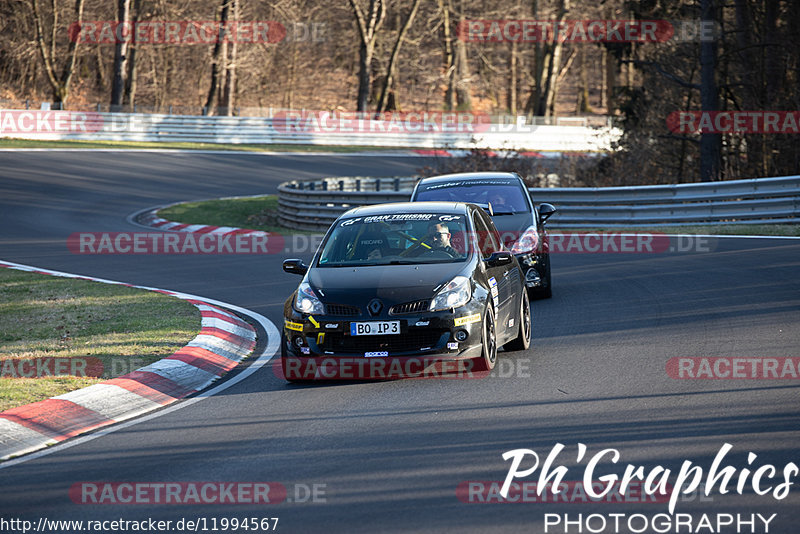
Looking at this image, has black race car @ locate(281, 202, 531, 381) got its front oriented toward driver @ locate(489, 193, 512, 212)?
no

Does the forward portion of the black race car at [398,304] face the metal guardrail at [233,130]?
no

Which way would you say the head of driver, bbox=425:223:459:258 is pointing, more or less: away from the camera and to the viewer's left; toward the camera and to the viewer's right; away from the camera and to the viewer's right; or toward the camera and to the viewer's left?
toward the camera and to the viewer's left

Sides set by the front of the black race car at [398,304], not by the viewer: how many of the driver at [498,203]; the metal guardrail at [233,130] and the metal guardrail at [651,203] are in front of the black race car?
0

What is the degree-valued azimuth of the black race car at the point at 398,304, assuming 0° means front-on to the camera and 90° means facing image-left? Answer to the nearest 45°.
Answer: approximately 0°

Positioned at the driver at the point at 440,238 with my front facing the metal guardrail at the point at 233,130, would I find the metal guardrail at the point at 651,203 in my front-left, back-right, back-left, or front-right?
front-right

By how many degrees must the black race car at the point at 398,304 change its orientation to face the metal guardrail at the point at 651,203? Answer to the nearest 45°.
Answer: approximately 180°

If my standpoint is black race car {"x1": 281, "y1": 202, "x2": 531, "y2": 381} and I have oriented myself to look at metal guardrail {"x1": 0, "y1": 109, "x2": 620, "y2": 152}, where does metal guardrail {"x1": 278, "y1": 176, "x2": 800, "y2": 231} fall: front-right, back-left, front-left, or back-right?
front-right

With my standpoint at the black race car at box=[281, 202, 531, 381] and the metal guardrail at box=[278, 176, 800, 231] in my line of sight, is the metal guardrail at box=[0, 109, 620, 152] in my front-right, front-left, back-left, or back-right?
front-left
